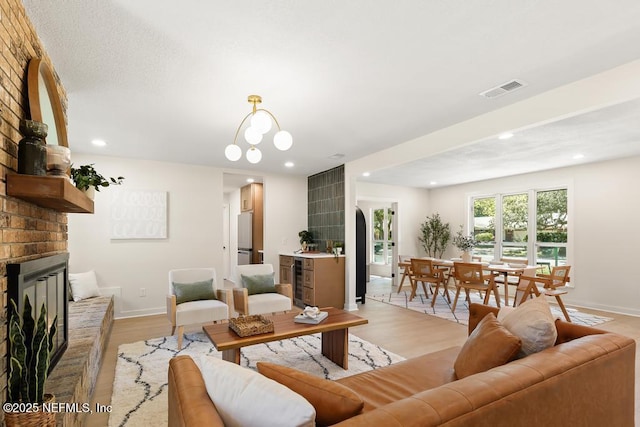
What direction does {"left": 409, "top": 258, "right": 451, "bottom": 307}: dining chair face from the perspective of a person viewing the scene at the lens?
facing away from the viewer and to the right of the viewer

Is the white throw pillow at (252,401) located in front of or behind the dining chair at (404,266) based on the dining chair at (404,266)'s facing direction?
behind

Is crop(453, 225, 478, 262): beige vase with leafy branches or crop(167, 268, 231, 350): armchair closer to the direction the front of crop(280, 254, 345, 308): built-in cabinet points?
the armchair

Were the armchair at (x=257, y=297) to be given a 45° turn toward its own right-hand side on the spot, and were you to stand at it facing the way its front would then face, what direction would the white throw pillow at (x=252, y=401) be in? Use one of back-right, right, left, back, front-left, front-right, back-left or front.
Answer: front

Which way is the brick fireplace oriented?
to the viewer's right

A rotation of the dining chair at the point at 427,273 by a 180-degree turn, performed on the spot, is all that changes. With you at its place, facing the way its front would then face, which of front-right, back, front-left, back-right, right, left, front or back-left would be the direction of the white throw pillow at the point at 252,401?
front-left

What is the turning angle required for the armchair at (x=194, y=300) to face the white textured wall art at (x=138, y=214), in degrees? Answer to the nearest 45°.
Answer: approximately 180°

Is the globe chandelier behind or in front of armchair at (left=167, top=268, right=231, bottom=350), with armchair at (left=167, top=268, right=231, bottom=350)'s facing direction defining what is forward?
in front

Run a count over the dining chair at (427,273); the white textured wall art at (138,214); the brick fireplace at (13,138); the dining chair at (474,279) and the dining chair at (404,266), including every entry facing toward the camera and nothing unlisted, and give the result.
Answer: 1

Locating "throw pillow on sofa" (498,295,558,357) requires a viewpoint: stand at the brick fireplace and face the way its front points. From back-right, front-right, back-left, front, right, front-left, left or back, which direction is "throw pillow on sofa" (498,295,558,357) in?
front-right
